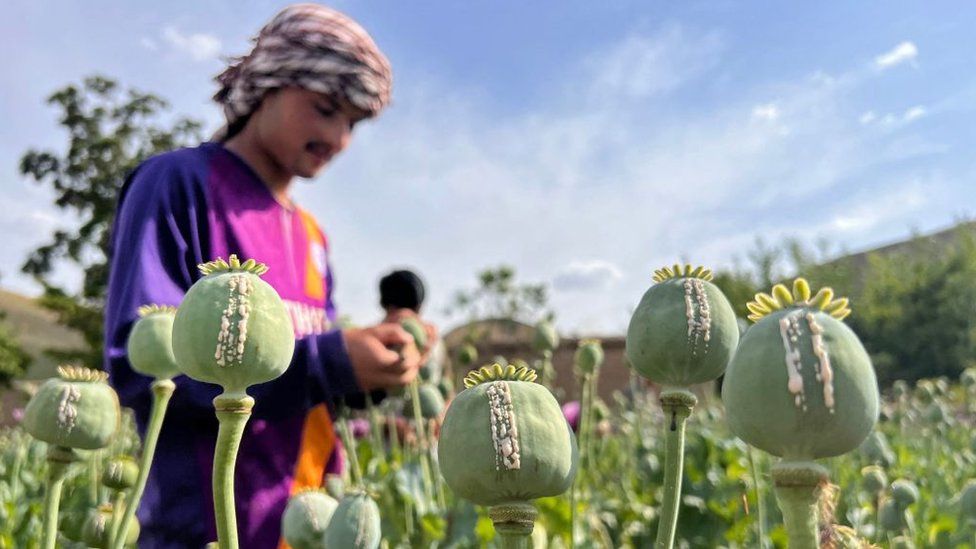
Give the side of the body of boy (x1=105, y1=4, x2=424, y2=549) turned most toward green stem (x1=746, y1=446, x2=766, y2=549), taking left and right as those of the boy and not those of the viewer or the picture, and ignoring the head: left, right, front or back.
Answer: front

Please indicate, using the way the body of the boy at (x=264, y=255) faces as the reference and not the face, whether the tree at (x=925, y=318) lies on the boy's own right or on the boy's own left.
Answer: on the boy's own left

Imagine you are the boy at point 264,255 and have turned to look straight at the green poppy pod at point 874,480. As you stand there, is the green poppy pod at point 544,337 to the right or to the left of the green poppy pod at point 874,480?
left

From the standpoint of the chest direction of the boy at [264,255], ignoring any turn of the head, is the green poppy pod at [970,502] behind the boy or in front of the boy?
in front

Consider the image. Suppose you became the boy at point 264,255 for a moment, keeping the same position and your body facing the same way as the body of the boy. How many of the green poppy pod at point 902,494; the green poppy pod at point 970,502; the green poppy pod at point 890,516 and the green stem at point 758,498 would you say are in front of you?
4

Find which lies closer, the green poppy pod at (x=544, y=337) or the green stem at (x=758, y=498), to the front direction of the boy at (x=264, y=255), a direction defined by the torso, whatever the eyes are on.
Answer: the green stem

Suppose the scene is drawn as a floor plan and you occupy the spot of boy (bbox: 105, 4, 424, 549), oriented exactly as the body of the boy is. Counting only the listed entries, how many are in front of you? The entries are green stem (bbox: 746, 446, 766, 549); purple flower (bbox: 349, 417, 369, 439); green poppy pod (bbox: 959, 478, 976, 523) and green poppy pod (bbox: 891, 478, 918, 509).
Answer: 3

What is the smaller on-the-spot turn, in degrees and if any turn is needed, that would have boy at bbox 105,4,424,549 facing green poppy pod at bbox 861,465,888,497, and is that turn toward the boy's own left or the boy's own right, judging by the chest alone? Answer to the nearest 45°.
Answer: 0° — they already face it

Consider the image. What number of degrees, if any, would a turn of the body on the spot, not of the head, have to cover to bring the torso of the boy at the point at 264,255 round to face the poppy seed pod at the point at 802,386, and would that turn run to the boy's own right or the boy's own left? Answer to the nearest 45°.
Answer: approximately 45° to the boy's own right

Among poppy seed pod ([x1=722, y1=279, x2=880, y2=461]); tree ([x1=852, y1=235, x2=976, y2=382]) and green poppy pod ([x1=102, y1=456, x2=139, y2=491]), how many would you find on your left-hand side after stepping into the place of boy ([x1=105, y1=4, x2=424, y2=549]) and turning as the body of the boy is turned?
1

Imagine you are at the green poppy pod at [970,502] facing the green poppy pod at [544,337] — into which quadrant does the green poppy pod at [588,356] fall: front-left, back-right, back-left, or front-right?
front-left

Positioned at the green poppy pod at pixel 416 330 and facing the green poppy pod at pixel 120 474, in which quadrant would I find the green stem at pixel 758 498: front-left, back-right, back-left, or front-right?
front-left
